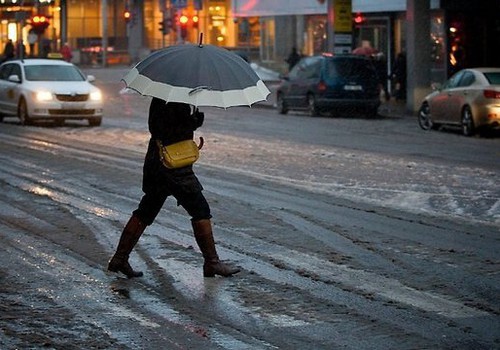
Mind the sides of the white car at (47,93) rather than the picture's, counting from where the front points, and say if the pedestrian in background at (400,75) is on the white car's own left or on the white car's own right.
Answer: on the white car's own left

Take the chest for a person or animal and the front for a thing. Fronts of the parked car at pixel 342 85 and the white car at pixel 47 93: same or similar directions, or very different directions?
very different directions

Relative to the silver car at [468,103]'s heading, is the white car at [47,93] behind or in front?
in front

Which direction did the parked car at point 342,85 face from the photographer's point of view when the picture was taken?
facing away from the viewer and to the left of the viewer

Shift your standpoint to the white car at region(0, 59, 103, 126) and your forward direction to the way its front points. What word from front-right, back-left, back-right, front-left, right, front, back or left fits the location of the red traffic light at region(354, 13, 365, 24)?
left

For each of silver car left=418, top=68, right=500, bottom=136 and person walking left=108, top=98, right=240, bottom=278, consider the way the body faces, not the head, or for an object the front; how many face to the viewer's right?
1

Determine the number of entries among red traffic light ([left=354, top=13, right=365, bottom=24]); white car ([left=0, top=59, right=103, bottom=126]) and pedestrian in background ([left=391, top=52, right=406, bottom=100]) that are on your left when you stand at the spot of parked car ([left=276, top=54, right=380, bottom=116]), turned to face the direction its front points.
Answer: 1

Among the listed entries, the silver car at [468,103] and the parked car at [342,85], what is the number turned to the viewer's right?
0
